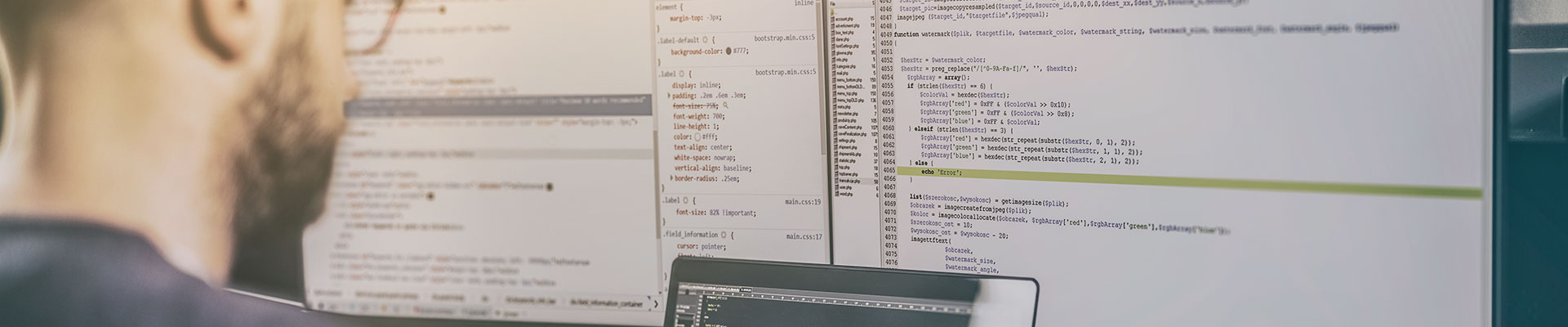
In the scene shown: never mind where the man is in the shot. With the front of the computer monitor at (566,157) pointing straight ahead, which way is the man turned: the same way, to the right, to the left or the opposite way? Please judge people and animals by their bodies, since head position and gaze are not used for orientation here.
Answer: the opposite way

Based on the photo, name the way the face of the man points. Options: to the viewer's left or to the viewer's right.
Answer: to the viewer's right

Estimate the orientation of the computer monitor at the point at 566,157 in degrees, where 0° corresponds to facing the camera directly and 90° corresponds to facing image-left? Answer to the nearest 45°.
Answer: approximately 45°

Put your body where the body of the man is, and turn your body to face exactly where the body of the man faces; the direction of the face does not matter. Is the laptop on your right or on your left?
on your right

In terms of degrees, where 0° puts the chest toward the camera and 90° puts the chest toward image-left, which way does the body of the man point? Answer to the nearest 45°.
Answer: approximately 225°

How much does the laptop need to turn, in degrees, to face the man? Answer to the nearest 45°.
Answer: approximately 45° to its right
